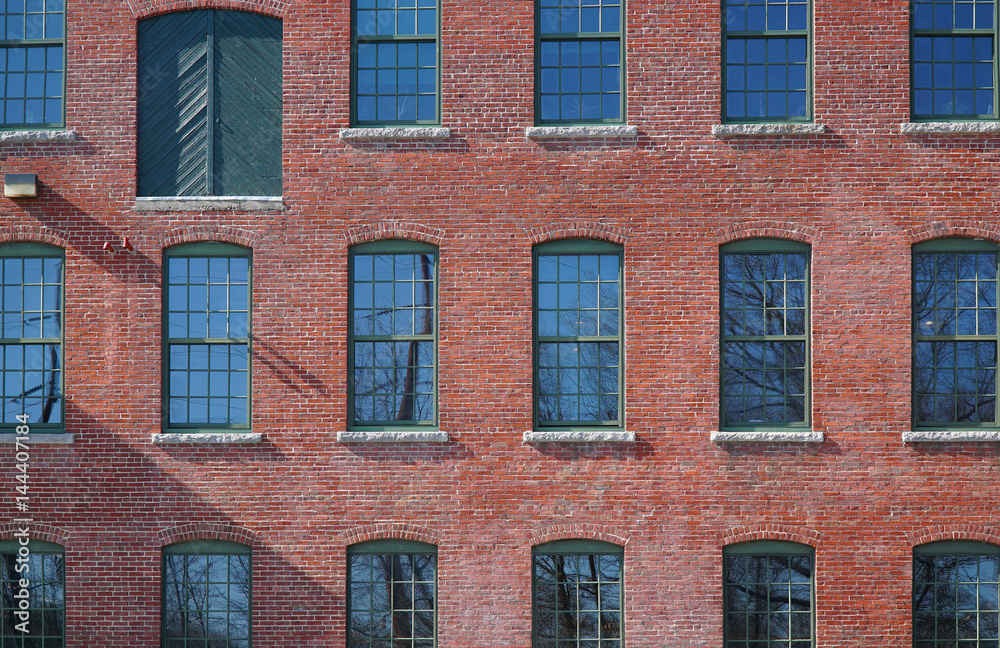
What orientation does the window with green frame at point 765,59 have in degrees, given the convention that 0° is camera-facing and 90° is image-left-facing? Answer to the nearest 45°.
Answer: approximately 0°

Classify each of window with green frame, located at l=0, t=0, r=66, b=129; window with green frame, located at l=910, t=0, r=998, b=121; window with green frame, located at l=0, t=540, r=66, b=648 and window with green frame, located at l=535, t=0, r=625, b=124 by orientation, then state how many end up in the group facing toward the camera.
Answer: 4

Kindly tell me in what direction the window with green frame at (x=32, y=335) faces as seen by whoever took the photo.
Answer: facing the viewer

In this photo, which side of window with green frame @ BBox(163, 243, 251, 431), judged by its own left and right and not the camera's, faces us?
front

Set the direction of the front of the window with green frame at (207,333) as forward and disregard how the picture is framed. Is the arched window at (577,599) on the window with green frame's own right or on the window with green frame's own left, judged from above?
on the window with green frame's own left

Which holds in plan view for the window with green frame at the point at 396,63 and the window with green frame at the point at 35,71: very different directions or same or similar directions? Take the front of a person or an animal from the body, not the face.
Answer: same or similar directions

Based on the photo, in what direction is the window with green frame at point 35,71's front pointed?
toward the camera

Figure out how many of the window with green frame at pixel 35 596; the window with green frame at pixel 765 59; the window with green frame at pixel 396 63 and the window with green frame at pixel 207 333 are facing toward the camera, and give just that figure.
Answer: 4

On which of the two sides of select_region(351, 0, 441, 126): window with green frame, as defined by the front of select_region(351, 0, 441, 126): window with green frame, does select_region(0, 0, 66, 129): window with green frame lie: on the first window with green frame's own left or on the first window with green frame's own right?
on the first window with green frame's own right
